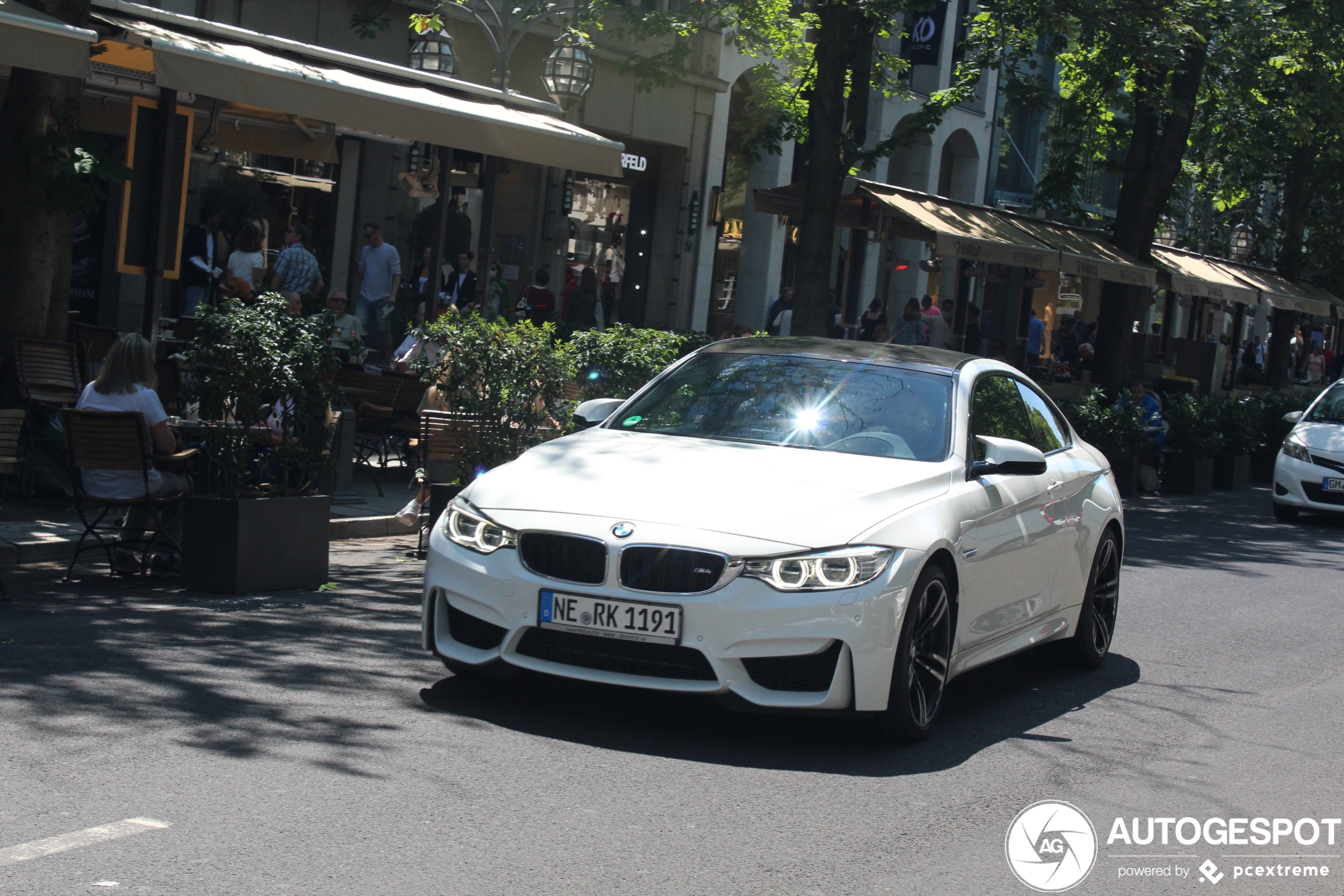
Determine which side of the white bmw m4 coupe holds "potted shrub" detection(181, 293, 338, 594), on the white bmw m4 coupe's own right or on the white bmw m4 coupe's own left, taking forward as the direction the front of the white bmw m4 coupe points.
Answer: on the white bmw m4 coupe's own right

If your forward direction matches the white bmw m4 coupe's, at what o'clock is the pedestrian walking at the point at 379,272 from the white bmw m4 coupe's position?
The pedestrian walking is roughly at 4 o'clock from the white bmw m4 coupe.

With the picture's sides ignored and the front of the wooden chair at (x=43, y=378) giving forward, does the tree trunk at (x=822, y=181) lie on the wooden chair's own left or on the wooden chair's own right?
on the wooden chair's own right

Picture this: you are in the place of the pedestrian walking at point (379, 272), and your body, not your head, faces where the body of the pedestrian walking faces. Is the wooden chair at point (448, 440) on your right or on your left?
on your left

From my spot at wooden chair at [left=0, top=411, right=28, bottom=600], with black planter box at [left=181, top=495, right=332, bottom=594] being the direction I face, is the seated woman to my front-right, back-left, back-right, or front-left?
front-left

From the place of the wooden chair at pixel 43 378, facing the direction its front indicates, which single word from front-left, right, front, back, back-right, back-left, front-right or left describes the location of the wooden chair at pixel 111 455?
back

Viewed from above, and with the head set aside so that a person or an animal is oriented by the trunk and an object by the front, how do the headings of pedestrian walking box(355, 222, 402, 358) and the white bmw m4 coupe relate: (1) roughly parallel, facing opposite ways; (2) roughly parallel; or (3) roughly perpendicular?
roughly parallel

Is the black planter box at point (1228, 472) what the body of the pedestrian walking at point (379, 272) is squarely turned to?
no

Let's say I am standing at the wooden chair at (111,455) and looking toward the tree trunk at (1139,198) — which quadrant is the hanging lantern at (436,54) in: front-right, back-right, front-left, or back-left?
front-left

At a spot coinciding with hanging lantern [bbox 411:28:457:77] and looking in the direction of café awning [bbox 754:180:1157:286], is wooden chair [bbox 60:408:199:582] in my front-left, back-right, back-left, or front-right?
back-right

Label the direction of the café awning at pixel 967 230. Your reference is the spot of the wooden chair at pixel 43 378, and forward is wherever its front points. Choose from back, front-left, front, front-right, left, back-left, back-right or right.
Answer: front-right

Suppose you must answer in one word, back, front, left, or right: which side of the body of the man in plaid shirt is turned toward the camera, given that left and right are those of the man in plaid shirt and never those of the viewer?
back

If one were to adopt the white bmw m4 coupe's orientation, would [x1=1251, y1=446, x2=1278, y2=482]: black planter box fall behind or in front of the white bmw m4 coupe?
behind

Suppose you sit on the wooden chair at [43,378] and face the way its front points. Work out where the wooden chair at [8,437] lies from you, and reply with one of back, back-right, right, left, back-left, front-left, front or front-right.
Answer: back

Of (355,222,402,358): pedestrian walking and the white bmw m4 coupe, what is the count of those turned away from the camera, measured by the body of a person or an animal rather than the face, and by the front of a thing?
0

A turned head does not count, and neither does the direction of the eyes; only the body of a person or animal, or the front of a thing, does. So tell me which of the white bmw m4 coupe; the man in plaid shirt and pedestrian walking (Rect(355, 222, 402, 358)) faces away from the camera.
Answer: the man in plaid shirt

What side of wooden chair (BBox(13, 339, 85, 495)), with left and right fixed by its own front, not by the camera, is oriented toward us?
back

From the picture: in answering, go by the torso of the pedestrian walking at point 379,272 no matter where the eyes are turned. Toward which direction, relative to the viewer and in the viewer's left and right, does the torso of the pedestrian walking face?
facing the viewer and to the left of the viewer
